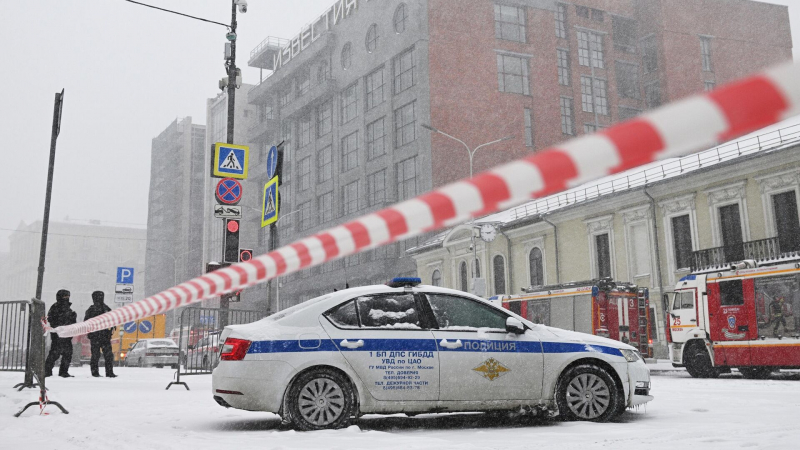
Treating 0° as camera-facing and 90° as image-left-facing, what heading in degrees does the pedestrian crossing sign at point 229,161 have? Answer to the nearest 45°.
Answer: approximately 0°

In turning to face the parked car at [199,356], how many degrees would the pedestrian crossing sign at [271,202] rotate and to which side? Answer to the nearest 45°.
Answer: approximately 90° to its right

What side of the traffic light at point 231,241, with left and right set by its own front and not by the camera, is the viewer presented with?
front

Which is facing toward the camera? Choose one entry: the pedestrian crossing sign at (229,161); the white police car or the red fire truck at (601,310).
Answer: the pedestrian crossing sign

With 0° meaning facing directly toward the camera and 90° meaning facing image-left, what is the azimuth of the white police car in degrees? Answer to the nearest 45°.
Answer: approximately 270°

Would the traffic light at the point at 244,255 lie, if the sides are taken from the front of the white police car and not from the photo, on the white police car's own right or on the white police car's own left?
on the white police car's own left

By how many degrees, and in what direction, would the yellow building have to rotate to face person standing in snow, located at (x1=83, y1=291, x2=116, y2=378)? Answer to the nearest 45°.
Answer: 0° — it already faces them

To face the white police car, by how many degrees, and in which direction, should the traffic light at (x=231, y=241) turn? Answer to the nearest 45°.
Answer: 0° — it already faces it

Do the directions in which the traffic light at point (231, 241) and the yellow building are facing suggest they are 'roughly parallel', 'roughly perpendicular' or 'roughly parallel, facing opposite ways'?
roughly perpendicular

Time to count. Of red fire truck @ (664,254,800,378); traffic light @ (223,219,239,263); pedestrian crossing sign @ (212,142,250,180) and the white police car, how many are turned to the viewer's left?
1

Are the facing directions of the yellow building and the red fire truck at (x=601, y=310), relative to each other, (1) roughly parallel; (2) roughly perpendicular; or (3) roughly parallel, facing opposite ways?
roughly perpendicular

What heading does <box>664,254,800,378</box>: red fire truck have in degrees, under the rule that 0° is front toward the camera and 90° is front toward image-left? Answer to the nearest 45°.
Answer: approximately 90°
